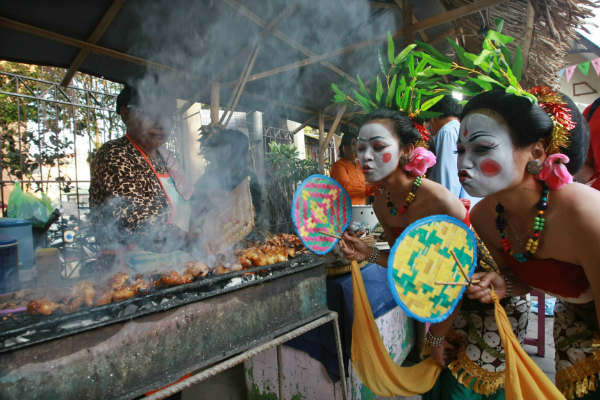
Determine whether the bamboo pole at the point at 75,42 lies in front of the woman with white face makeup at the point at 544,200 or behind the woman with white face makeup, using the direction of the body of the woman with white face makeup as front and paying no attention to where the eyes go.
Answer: in front

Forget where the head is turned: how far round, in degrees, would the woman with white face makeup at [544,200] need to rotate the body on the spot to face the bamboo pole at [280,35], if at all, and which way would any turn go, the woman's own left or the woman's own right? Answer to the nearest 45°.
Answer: approximately 90° to the woman's own right

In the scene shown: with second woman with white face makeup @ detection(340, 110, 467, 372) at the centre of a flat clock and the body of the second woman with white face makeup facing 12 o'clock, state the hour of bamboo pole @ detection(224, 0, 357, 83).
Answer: The bamboo pole is roughly at 3 o'clock from the second woman with white face makeup.

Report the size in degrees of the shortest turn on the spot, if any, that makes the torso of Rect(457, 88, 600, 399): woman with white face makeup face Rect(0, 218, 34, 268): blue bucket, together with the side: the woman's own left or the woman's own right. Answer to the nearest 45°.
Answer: approximately 45° to the woman's own right

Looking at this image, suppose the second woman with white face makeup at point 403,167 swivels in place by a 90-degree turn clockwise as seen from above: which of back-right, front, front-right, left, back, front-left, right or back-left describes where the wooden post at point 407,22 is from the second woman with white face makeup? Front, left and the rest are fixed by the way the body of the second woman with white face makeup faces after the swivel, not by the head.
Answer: front-right

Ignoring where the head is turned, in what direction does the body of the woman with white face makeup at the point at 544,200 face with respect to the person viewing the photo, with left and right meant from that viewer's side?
facing the viewer and to the left of the viewer

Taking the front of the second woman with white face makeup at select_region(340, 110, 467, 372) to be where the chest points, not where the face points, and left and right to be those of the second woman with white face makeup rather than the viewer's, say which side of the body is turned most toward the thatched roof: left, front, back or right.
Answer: back

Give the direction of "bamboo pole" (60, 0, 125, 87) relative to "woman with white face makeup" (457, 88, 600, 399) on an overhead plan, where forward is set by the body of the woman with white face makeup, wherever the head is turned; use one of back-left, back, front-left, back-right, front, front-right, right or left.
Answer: front-right

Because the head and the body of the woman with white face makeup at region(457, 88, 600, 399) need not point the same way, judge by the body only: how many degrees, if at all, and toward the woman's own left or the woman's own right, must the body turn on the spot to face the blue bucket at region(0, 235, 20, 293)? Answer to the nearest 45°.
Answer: approximately 45° to the woman's own right

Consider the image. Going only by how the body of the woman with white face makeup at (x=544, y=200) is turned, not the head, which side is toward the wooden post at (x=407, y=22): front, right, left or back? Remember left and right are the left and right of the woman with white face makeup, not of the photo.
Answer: right

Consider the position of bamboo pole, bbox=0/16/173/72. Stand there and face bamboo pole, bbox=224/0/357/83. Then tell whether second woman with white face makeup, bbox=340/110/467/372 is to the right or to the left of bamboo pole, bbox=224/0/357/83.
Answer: right

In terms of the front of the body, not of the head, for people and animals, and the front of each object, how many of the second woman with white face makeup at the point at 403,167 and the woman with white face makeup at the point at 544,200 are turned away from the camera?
0

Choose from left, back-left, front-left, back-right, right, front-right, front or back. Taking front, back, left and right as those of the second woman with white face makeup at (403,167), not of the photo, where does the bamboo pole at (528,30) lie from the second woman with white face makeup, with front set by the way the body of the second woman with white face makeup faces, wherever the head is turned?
back
